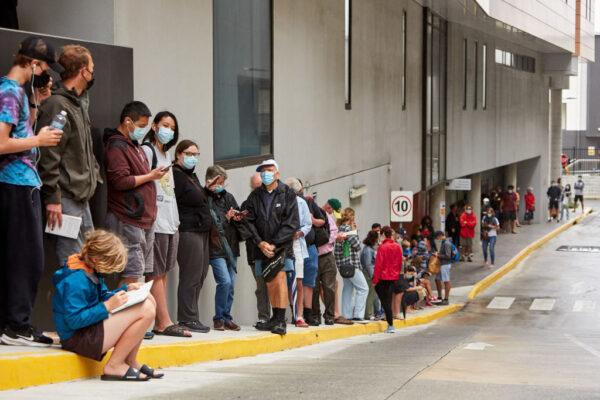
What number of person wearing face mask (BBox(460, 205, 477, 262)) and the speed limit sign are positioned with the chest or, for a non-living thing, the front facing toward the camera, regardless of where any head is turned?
2

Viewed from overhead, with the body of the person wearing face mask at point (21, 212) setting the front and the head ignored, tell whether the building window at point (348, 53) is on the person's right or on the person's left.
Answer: on the person's left

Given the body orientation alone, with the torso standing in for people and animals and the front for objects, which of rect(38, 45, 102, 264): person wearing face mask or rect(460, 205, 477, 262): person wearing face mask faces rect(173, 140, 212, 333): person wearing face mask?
rect(460, 205, 477, 262): person wearing face mask

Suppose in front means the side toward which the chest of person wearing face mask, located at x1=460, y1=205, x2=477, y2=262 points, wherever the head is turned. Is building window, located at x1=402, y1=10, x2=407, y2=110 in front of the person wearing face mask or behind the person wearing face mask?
in front

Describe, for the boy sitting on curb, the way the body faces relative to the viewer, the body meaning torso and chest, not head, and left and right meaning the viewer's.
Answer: facing to the right of the viewer

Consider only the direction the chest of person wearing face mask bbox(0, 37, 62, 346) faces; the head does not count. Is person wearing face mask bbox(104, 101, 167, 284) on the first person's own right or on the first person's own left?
on the first person's own left

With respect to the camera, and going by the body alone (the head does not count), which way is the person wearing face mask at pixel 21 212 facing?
to the viewer's right

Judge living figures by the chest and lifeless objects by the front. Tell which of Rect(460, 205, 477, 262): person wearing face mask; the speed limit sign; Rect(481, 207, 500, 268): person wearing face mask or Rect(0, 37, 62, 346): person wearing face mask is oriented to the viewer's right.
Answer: Rect(0, 37, 62, 346): person wearing face mask

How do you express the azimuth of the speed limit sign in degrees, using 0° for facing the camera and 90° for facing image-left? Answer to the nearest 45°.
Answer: approximately 0°
